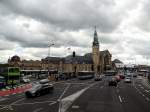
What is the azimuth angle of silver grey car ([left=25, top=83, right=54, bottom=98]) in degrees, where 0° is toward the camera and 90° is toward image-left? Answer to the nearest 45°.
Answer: approximately 45°
